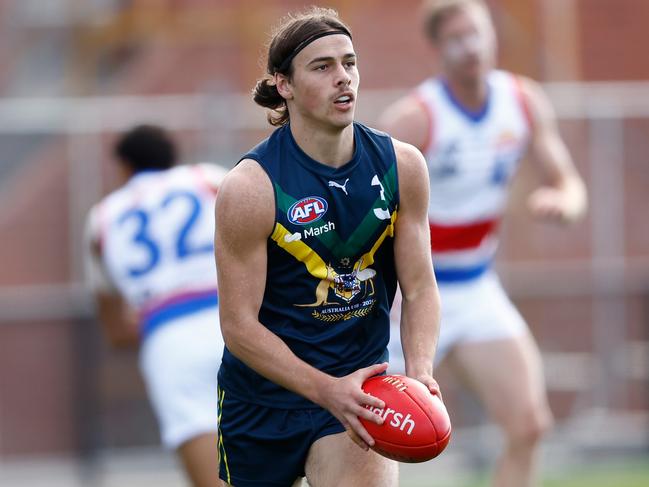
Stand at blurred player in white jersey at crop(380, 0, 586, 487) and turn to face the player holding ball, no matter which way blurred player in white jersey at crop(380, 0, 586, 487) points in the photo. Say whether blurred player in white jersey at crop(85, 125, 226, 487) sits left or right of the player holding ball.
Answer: right

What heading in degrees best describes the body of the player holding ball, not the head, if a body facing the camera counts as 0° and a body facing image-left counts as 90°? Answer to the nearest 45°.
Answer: approximately 315°

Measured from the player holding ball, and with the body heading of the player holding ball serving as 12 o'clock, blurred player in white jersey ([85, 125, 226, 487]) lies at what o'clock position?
The blurred player in white jersey is roughly at 7 o'clock from the player holding ball.

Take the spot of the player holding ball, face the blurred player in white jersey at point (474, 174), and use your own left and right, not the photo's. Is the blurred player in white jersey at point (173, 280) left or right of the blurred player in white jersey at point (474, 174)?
left

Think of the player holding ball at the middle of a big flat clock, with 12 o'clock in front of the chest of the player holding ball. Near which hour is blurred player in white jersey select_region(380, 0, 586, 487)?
The blurred player in white jersey is roughly at 8 o'clock from the player holding ball.
